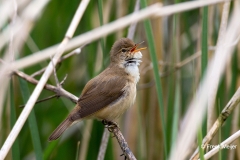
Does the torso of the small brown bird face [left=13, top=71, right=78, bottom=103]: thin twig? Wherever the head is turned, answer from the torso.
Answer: no

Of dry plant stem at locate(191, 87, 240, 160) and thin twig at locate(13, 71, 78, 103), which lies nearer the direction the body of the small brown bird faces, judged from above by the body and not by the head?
the dry plant stem

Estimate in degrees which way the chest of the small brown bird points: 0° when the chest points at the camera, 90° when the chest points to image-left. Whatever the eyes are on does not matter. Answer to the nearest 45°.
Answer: approximately 270°

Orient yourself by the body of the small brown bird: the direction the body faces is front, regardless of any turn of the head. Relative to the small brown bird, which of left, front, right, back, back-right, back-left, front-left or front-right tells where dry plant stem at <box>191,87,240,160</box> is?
front-right
